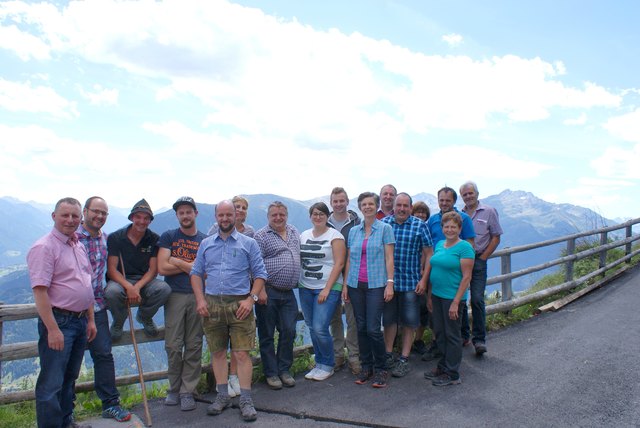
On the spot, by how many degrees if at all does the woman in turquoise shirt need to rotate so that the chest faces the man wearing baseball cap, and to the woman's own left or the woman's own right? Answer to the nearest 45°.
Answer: approximately 45° to the woman's own right

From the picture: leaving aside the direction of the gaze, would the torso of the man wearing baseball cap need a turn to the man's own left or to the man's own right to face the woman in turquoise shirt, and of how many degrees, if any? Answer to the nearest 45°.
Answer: approximately 90° to the man's own left

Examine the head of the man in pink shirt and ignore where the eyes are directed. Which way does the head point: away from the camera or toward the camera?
toward the camera

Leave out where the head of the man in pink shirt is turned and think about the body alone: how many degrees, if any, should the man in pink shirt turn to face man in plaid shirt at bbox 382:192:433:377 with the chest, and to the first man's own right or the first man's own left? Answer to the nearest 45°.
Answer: approximately 45° to the first man's own left

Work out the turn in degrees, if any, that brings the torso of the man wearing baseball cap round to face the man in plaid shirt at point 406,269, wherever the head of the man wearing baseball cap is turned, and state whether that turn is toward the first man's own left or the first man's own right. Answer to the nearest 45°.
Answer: approximately 90° to the first man's own left

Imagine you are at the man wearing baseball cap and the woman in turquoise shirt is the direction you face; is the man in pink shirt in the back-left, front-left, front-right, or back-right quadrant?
back-right

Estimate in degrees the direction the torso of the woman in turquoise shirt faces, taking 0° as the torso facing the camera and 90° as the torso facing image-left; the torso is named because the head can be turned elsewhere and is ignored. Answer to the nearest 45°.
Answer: approximately 45°

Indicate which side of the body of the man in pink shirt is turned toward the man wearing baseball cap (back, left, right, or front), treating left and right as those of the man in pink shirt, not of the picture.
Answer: left

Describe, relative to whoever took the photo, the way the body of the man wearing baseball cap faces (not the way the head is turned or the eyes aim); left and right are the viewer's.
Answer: facing the viewer

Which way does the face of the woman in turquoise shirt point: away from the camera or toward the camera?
toward the camera

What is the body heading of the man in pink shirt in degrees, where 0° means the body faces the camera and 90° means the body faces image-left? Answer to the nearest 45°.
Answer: approximately 315°

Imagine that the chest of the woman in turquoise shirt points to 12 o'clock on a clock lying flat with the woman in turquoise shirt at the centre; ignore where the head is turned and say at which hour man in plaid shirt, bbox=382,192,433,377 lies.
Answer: The man in plaid shirt is roughly at 2 o'clock from the woman in turquoise shirt.

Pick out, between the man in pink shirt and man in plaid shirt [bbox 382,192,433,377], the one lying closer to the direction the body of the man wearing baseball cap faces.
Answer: the man in pink shirt

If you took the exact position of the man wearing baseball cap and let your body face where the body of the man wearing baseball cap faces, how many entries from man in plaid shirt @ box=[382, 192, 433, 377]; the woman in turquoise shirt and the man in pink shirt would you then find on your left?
2

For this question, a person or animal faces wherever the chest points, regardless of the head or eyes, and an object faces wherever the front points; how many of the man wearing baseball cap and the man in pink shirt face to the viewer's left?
0
